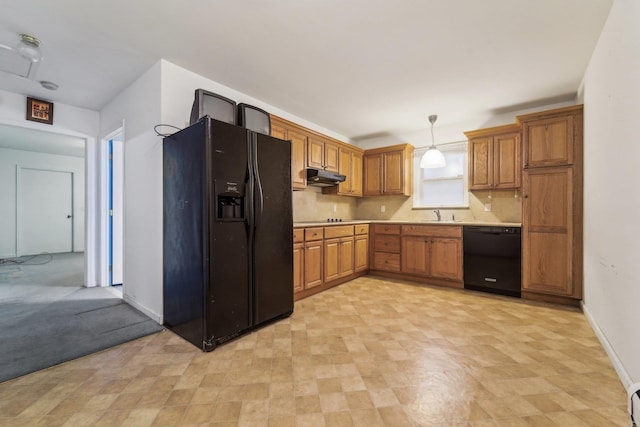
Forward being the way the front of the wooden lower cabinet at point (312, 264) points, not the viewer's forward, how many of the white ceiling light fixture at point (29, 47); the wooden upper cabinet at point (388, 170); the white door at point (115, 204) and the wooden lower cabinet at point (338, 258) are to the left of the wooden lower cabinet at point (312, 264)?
2

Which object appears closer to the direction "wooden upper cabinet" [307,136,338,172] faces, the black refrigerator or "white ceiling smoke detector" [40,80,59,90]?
the black refrigerator

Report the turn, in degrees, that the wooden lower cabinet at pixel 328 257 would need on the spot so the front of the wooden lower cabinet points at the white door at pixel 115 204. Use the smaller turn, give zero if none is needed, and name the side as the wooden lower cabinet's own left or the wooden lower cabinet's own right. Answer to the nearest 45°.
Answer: approximately 135° to the wooden lower cabinet's own right

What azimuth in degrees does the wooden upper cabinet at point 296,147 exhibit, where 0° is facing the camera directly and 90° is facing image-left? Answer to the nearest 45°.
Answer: approximately 315°

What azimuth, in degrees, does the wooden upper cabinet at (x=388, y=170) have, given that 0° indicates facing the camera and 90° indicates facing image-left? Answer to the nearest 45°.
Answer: approximately 45°

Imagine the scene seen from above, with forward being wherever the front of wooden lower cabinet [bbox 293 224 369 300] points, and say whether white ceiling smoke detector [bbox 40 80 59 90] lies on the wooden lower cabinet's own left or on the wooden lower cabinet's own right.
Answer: on the wooden lower cabinet's own right

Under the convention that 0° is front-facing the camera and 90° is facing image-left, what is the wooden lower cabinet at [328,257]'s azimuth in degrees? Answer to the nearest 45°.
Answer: approximately 315°

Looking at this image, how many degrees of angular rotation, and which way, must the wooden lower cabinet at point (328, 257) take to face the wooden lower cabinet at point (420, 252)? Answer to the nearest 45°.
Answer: approximately 45° to its left

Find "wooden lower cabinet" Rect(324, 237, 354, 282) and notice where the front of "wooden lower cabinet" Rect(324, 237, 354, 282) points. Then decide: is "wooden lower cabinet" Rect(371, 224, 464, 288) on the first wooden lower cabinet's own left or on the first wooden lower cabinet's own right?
on the first wooden lower cabinet's own left

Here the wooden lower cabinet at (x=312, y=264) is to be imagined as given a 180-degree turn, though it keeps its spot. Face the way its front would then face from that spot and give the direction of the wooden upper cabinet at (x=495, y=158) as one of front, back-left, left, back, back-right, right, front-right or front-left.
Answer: back-right

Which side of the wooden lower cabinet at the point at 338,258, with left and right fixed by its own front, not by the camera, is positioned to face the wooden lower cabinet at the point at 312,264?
right
